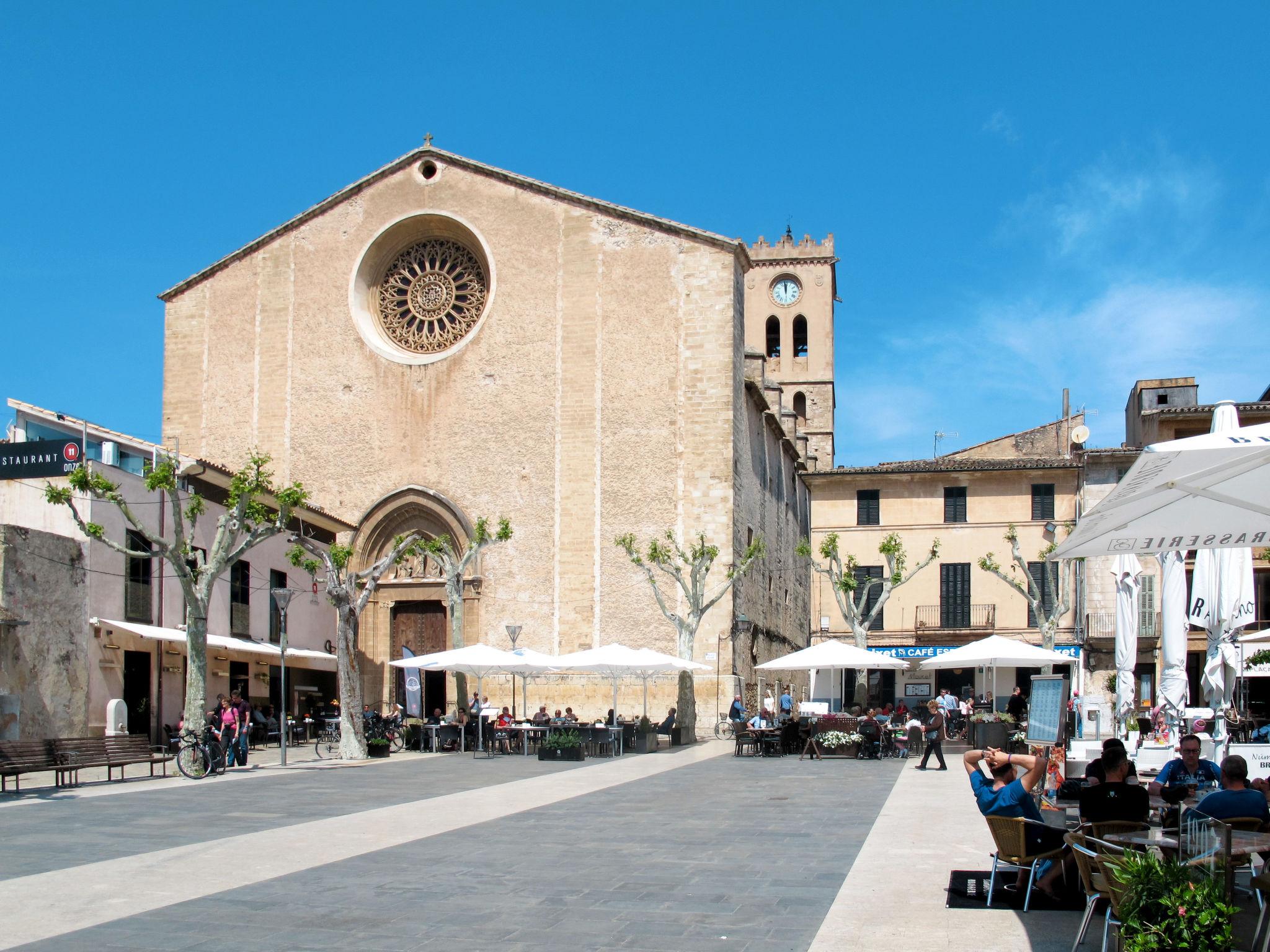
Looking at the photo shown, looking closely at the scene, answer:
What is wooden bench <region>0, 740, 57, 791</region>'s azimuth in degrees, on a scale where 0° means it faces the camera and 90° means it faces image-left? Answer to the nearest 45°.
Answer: approximately 315°

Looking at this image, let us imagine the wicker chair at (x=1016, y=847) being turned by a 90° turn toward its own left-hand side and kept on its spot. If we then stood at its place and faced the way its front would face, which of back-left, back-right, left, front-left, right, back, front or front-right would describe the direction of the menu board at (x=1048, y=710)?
front-right

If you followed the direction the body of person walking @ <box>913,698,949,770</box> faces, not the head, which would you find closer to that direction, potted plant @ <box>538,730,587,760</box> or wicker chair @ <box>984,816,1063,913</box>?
the potted plant

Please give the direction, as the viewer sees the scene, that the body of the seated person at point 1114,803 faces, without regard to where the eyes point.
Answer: away from the camera

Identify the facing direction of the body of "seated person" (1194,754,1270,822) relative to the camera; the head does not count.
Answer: away from the camera

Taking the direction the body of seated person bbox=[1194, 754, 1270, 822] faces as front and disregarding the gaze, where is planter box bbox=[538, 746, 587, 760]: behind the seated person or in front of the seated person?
in front

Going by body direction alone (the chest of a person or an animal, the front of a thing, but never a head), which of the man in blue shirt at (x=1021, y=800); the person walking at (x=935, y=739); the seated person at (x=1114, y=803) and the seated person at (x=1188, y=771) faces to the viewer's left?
the person walking

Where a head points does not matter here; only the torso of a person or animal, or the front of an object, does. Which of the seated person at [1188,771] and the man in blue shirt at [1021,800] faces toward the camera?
the seated person

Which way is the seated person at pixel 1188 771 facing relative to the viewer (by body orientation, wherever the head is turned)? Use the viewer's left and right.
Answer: facing the viewer

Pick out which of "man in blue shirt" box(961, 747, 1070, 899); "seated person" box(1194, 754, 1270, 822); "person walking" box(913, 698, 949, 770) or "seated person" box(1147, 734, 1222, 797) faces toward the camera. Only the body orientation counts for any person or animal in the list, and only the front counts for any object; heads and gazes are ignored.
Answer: "seated person" box(1147, 734, 1222, 797)

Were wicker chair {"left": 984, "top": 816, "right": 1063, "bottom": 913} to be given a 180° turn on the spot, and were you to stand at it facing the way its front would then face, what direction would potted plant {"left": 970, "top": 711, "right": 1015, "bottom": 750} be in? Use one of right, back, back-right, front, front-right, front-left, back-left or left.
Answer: back-right

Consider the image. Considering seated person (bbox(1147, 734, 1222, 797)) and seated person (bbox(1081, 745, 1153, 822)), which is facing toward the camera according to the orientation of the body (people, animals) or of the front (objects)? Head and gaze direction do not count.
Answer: seated person (bbox(1147, 734, 1222, 797))

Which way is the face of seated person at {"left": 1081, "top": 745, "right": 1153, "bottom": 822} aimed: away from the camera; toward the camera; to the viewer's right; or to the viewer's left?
away from the camera
